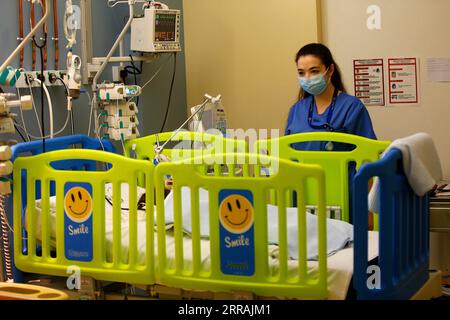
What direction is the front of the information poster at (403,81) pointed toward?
toward the camera

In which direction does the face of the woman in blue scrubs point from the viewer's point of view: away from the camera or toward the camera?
toward the camera

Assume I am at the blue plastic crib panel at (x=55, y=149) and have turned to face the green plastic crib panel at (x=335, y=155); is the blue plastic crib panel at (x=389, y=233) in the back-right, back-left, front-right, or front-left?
front-right

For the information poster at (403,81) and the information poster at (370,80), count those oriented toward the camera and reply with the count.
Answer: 2

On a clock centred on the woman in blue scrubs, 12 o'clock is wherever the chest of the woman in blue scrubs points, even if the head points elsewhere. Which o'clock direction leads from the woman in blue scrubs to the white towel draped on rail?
The white towel draped on rail is roughly at 10 o'clock from the woman in blue scrubs.

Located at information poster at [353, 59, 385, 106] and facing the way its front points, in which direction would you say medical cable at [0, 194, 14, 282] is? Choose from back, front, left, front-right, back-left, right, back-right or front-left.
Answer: front-right

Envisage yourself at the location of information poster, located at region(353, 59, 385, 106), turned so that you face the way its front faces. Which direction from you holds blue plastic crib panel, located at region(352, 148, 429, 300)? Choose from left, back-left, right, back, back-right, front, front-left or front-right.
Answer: front

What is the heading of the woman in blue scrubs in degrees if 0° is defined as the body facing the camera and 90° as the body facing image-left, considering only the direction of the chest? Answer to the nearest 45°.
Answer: approximately 45°

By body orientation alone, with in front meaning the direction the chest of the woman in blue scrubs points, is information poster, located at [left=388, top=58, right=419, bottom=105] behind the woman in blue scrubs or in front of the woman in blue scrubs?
behind

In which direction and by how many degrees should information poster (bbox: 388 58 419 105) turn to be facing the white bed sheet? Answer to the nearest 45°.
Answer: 0° — it already faces it

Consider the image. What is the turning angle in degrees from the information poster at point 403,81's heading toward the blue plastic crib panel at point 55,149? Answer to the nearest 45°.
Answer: approximately 45° to its right

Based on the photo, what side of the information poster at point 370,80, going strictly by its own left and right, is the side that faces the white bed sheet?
front
